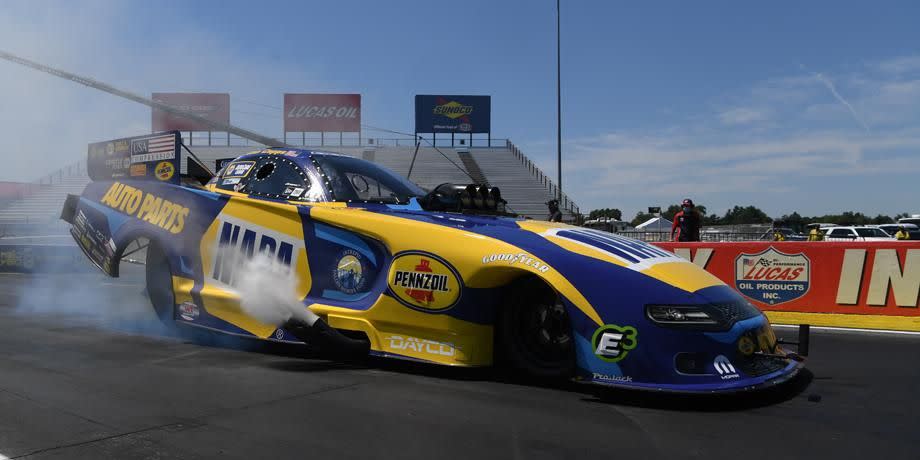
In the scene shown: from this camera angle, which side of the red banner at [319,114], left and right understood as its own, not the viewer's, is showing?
front

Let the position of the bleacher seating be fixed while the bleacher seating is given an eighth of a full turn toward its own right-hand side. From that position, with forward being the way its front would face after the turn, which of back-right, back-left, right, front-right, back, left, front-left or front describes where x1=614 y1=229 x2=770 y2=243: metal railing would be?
left

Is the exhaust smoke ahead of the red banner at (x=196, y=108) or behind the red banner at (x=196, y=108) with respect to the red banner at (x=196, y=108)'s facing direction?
ahead

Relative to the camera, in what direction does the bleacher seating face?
facing the viewer

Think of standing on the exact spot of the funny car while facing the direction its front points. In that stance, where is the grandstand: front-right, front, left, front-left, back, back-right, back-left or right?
back-left

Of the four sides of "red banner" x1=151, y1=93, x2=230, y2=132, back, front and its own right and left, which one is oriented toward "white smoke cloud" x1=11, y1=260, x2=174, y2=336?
front

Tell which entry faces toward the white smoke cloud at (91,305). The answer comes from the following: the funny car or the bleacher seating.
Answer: the bleacher seating

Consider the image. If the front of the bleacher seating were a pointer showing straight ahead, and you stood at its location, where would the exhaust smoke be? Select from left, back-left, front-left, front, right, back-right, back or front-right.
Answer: front

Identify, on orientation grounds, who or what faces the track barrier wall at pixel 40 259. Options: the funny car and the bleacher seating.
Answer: the bleacher seating

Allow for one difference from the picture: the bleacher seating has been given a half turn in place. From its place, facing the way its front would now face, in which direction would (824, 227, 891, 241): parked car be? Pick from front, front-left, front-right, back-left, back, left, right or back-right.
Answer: back-right

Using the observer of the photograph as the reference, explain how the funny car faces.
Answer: facing the viewer and to the right of the viewer
